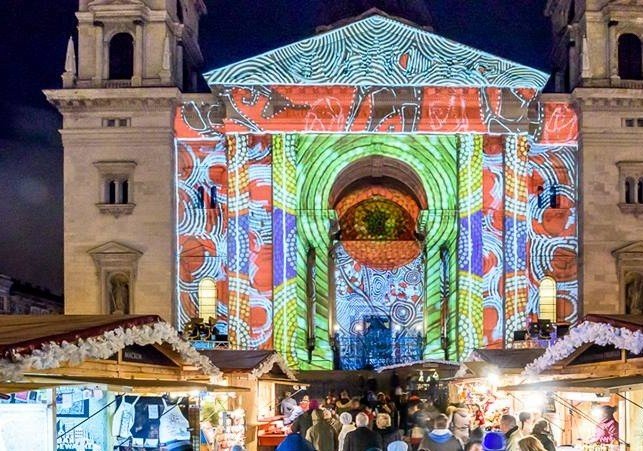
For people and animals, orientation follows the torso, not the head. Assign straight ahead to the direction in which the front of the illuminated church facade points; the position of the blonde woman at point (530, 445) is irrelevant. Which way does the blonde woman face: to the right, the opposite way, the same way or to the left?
the opposite way

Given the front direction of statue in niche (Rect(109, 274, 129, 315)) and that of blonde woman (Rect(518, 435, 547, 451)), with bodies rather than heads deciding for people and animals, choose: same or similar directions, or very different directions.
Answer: very different directions

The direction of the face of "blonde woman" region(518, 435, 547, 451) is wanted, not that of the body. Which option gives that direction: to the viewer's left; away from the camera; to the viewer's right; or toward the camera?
away from the camera

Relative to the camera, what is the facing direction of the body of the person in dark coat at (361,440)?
away from the camera

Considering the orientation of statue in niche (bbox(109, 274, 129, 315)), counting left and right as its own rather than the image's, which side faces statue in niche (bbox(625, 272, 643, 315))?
left

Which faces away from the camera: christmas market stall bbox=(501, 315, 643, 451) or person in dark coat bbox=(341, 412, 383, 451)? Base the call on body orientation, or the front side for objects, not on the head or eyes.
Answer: the person in dark coat

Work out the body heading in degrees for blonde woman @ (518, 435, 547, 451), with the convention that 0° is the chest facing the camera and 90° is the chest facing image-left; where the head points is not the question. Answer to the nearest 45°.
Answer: approximately 180°

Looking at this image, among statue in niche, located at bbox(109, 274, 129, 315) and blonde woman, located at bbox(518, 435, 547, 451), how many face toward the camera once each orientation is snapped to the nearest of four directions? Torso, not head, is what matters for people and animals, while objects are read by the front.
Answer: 1

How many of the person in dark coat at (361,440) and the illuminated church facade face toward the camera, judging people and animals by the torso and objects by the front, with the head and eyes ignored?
1

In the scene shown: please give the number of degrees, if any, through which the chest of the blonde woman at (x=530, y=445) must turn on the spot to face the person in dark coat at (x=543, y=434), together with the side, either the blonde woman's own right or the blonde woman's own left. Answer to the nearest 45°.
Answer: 0° — they already face them
